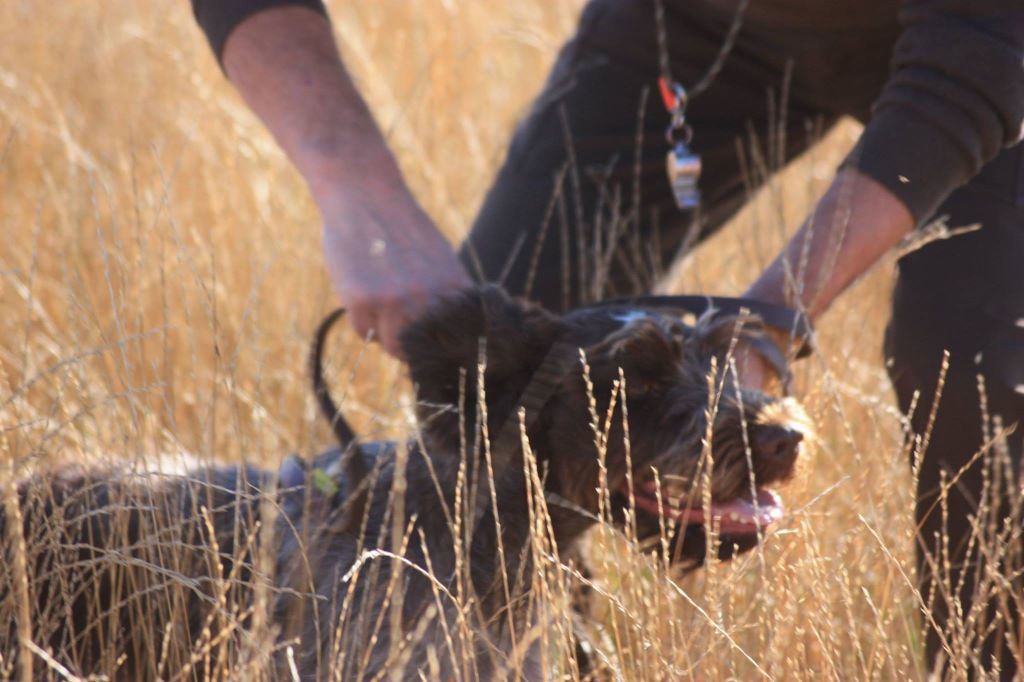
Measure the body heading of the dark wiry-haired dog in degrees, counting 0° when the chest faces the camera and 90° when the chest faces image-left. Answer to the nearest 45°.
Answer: approximately 270°
